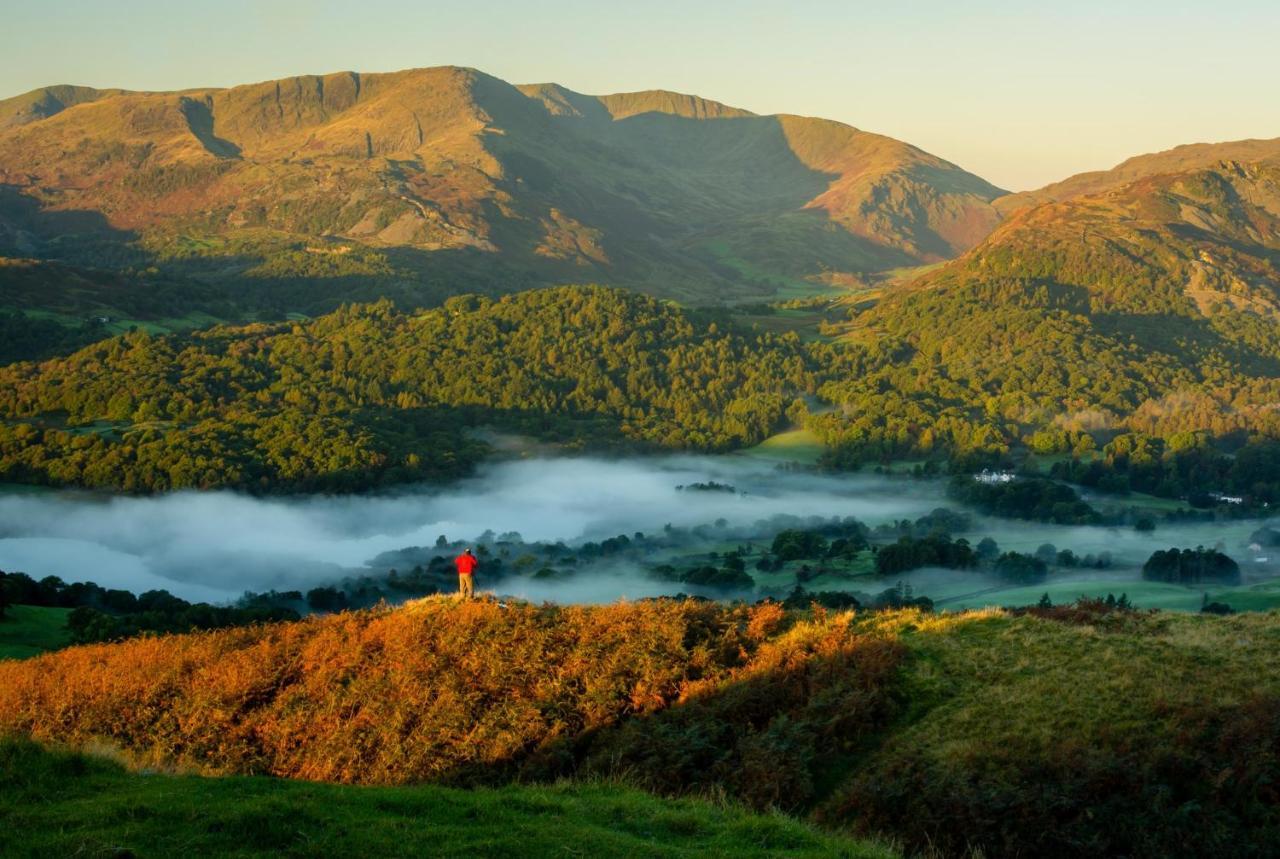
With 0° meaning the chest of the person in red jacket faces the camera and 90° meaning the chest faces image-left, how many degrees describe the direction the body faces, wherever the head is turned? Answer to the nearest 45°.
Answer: approximately 180°
